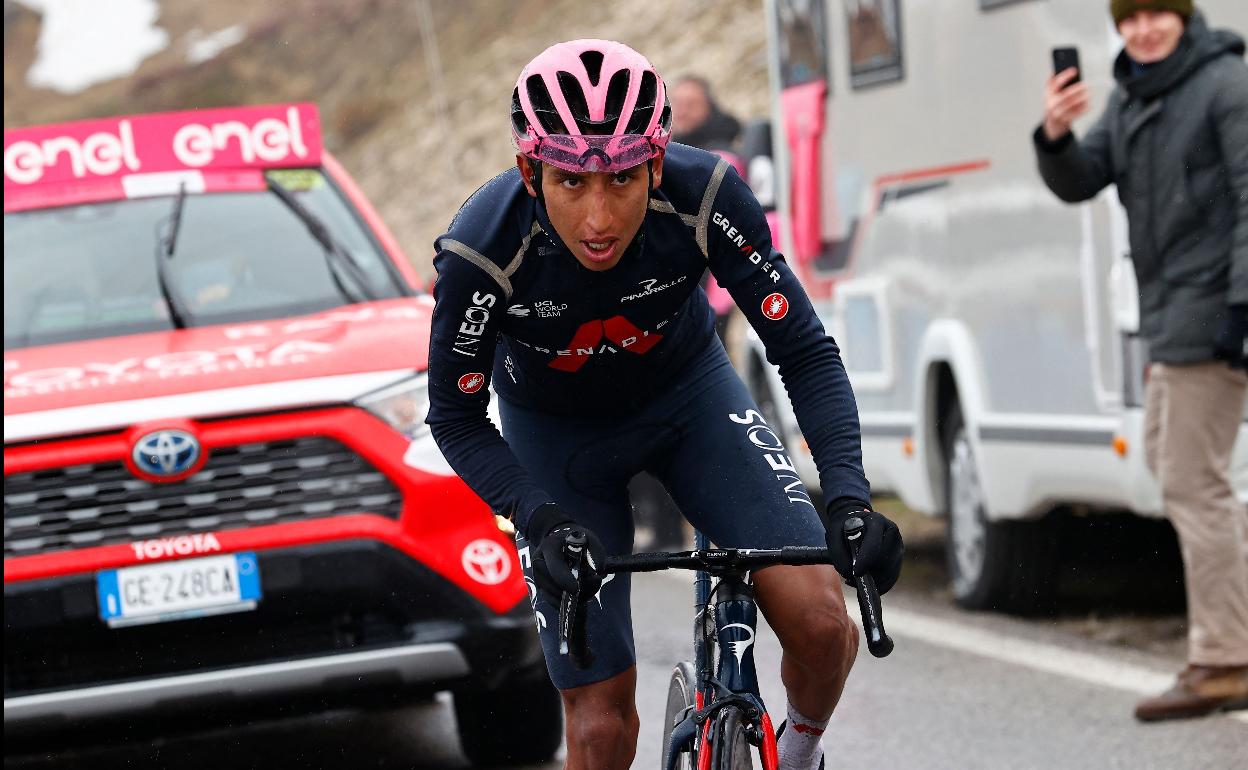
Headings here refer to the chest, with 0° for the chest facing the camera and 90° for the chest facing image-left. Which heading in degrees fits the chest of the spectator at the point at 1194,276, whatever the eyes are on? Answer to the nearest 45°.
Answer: approximately 45°

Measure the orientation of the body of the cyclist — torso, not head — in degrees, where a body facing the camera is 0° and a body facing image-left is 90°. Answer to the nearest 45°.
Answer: approximately 0°

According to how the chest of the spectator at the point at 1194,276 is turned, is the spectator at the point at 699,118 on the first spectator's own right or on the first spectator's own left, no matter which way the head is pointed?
on the first spectator's own right

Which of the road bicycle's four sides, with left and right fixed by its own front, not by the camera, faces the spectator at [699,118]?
back
